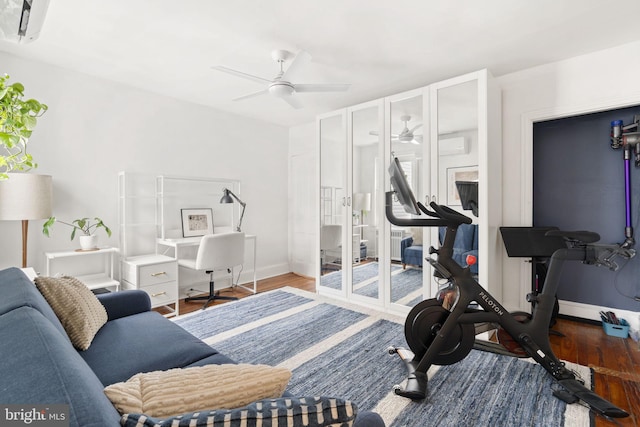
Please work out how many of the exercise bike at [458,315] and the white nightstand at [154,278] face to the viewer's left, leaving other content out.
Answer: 1

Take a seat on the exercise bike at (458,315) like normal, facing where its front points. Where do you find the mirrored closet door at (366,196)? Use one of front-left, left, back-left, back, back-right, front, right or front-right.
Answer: front-right

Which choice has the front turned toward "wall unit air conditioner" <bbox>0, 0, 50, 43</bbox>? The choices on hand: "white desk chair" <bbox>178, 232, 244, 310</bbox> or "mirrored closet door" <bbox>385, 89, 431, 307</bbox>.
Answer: the mirrored closet door

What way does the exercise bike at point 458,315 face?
to the viewer's left

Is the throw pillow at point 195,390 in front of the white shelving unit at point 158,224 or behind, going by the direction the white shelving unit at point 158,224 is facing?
in front

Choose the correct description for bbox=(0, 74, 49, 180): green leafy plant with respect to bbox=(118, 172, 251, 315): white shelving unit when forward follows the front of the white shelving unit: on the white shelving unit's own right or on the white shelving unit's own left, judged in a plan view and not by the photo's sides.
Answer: on the white shelving unit's own right

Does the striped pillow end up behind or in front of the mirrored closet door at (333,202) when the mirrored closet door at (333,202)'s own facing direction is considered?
in front

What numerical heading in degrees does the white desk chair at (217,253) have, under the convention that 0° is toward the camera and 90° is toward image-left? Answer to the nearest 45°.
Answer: approximately 135°

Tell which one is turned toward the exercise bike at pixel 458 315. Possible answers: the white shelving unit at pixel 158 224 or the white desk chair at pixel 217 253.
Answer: the white shelving unit

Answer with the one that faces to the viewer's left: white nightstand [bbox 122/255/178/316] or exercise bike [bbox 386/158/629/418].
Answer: the exercise bike

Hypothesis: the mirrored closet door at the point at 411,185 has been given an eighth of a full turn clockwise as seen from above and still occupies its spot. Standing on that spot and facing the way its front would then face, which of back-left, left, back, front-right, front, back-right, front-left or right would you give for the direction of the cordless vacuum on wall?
back

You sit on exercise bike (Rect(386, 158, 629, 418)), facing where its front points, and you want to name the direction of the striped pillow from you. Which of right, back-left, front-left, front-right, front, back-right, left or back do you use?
left

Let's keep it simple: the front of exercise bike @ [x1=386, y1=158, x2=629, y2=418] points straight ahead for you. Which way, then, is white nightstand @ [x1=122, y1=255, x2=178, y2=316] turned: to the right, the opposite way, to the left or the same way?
the opposite way

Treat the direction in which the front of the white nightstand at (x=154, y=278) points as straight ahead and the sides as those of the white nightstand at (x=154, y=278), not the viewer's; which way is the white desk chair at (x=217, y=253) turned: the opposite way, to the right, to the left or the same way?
the opposite way

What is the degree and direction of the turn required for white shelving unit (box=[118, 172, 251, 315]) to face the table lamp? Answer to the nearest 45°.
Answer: approximately 90° to its right
